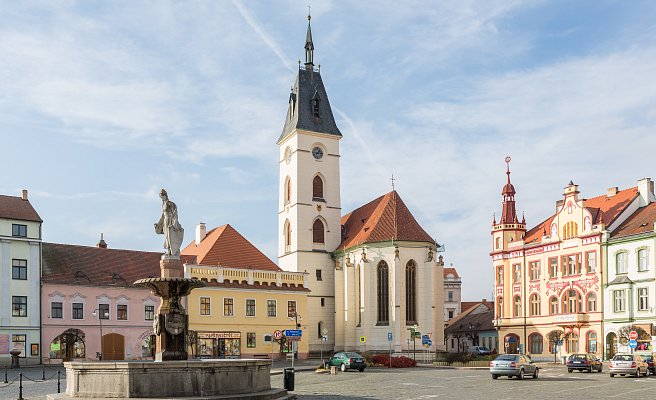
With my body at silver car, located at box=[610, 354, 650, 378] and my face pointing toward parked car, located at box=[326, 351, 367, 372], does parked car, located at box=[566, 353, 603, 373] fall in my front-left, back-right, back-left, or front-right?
front-right

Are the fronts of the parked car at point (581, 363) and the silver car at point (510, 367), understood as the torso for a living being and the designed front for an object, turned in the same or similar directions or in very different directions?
same or similar directions

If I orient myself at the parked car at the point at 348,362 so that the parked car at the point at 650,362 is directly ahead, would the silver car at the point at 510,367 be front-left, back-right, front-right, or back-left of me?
front-right
